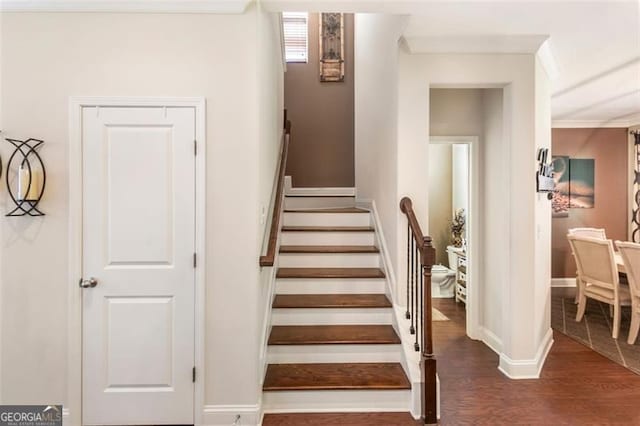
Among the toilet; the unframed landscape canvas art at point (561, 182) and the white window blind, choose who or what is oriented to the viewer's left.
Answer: the toilet

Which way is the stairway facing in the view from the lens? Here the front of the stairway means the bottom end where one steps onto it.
facing the viewer

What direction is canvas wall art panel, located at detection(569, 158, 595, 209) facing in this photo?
toward the camera

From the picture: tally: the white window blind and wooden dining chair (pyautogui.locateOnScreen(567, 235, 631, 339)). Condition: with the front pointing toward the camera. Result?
1

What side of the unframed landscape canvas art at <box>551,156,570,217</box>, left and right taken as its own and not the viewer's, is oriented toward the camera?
front

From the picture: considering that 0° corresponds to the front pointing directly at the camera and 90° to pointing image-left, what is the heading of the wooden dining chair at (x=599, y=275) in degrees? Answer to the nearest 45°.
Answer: approximately 225°

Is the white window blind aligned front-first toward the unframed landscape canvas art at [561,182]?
no

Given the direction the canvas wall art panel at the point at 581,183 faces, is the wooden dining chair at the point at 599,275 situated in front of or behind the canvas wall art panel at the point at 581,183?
in front
